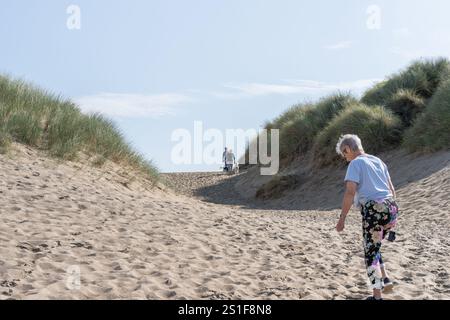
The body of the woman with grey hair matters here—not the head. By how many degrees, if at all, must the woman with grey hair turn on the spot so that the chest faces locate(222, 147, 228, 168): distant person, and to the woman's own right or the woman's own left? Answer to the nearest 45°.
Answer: approximately 45° to the woman's own right

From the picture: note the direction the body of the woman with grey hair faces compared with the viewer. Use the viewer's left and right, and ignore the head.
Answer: facing away from the viewer and to the left of the viewer

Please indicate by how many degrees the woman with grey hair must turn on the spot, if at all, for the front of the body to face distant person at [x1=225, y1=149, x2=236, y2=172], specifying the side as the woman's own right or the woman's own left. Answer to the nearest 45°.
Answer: approximately 45° to the woman's own right

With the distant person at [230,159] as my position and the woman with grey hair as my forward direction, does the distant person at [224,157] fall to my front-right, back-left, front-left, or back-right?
back-right
